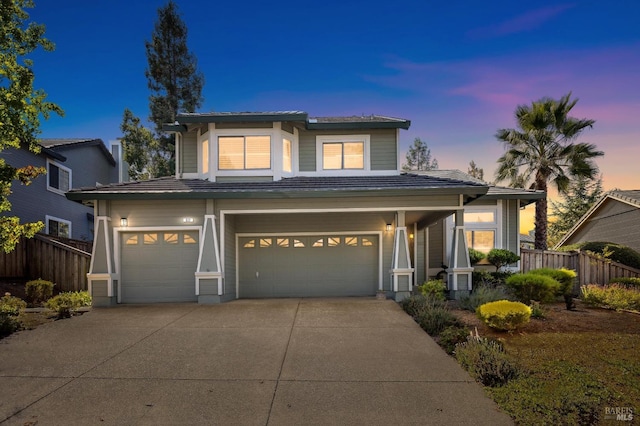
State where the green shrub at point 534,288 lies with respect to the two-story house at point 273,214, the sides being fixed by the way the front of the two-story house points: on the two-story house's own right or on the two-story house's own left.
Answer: on the two-story house's own left

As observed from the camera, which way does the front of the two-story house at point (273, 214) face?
facing the viewer

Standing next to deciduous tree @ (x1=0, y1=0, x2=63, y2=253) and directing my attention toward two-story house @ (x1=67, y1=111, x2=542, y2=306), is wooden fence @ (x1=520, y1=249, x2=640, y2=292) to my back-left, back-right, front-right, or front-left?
front-right

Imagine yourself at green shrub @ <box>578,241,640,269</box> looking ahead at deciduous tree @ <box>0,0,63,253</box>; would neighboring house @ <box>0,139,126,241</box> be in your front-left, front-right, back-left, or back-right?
front-right

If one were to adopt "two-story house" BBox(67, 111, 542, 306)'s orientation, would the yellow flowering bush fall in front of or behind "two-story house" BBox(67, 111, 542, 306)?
in front

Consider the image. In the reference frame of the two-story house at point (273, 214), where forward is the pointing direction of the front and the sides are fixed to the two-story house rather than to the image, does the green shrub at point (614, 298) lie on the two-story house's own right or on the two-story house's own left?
on the two-story house's own left

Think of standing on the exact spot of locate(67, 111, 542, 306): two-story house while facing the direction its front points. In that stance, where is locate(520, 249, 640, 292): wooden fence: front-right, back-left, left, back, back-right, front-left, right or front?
left

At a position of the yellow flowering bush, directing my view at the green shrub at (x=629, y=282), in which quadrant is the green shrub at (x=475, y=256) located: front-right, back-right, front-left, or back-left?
front-left

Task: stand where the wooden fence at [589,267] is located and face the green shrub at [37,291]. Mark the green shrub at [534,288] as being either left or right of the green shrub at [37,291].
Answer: left

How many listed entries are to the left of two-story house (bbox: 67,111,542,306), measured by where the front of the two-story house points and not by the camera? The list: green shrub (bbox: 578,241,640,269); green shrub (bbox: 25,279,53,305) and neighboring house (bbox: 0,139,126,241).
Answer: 1

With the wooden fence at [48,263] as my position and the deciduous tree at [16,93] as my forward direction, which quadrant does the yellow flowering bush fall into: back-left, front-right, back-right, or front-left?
front-left
